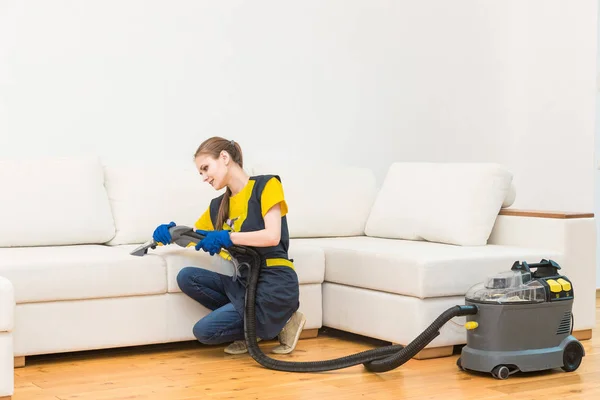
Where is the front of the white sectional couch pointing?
toward the camera
